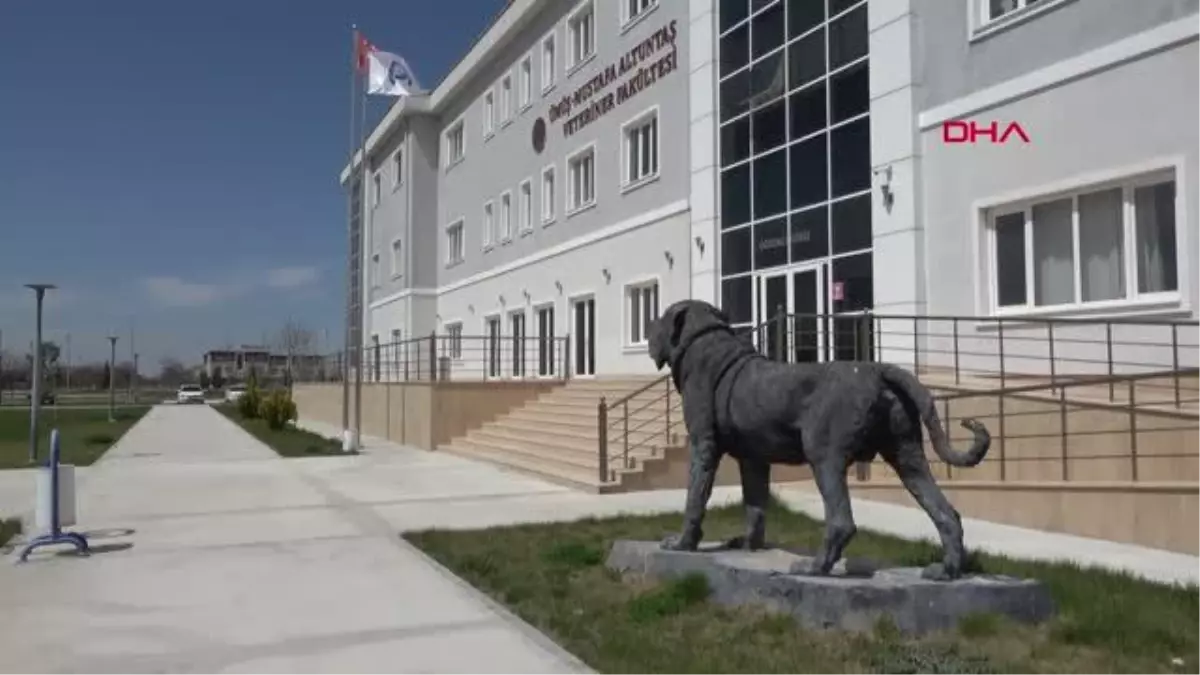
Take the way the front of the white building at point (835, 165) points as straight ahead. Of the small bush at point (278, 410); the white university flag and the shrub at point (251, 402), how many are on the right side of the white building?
3

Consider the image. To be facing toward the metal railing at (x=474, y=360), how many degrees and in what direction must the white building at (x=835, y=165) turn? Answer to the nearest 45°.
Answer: approximately 90° to its right

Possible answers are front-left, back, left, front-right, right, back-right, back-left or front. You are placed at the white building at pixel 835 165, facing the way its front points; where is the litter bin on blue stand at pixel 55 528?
front

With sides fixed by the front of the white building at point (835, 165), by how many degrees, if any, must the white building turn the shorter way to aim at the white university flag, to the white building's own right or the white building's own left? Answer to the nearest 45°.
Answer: approximately 90° to the white building's own right

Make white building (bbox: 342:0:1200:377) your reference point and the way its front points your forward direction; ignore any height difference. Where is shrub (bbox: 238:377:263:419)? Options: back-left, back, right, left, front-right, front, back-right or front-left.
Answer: right

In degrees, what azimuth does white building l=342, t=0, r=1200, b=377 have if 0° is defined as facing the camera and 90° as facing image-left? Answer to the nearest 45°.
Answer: approximately 45°

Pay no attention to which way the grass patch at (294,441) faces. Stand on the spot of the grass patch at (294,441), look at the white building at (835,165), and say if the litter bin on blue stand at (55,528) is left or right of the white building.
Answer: right

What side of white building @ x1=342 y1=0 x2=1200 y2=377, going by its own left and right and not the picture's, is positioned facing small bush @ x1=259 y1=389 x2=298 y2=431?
right
